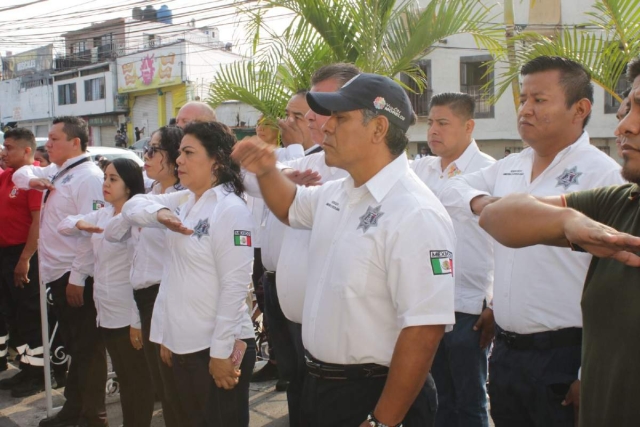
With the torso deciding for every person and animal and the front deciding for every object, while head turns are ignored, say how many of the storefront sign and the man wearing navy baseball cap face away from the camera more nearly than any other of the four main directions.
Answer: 0

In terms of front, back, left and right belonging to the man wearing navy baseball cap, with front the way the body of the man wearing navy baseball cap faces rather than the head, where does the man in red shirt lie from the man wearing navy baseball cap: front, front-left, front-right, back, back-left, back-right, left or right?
right

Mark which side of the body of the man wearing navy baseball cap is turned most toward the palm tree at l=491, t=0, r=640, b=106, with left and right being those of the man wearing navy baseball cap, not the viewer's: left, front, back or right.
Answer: back

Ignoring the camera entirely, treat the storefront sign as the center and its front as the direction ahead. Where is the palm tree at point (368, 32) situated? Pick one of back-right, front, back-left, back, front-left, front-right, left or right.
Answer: front-left

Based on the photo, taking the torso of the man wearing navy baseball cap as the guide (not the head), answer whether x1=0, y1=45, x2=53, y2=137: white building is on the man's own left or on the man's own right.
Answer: on the man's own right

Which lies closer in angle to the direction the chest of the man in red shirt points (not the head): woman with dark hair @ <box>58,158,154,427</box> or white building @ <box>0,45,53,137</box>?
the woman with dark hair

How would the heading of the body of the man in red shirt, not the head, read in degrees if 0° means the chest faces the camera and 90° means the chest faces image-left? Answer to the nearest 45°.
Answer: approximately 45°

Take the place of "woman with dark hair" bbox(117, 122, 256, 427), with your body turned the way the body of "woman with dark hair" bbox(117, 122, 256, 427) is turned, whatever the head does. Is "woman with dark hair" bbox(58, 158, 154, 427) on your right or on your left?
on your right

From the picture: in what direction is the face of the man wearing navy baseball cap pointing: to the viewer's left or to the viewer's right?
to the viewer's left

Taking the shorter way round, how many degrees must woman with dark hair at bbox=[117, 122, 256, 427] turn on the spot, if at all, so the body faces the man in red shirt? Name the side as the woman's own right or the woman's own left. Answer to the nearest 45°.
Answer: approximately 90° to the woman's own right

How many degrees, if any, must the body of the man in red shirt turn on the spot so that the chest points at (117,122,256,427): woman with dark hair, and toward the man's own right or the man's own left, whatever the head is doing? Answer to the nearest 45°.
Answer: approximately 45° to the man's own left

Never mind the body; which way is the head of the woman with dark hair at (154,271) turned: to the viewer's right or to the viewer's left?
to the viewer's left

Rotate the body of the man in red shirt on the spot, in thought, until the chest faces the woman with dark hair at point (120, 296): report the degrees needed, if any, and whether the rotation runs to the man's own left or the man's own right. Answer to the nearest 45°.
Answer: approximately 45° to the man's own left

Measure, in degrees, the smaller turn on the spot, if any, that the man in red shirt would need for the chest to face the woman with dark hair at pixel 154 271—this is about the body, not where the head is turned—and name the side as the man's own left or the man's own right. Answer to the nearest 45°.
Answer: approximately 45° to the man's own left
